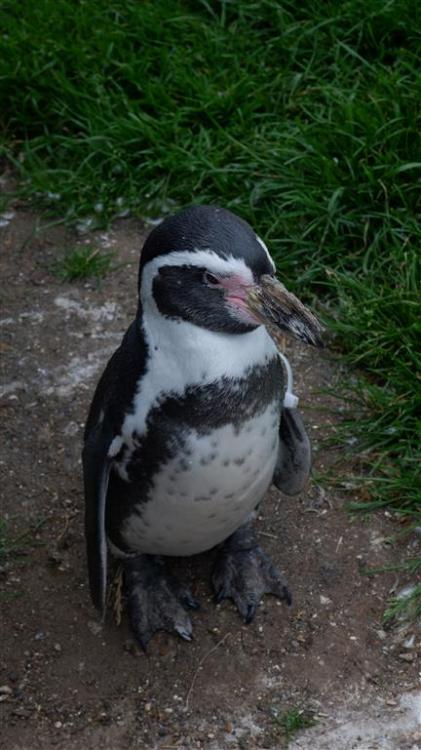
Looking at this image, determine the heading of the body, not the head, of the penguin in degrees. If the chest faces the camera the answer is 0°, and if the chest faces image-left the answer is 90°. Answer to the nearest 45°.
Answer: approximately 315°
